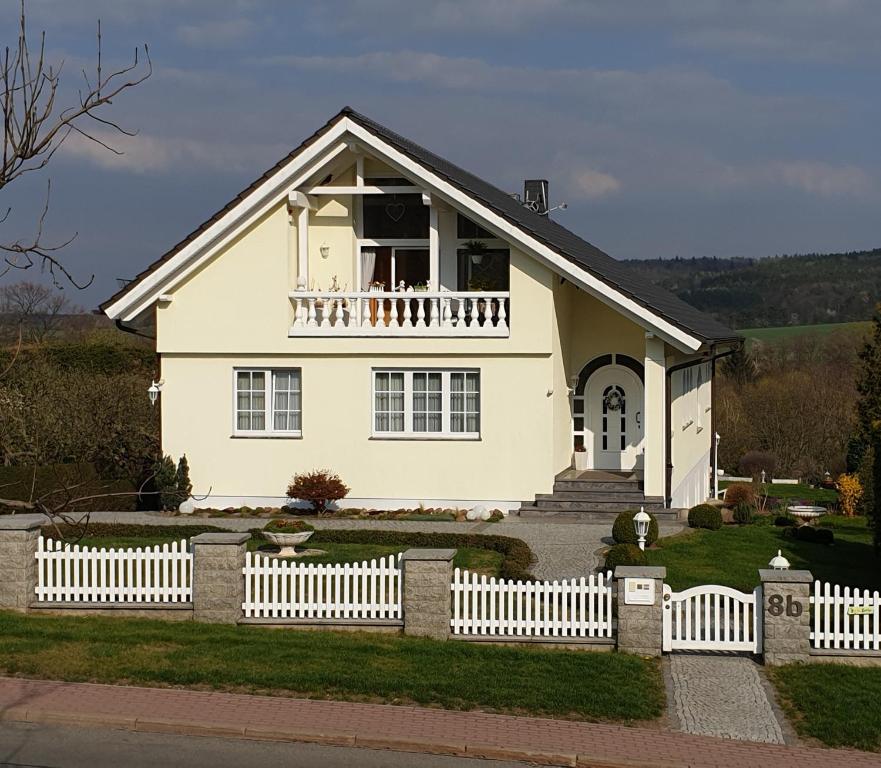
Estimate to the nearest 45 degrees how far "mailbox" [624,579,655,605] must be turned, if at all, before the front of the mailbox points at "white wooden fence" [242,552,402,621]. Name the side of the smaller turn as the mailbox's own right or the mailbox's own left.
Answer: approximately 90° to the mailbox's own right

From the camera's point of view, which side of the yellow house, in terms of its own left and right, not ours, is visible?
front

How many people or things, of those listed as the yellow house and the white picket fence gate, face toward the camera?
2

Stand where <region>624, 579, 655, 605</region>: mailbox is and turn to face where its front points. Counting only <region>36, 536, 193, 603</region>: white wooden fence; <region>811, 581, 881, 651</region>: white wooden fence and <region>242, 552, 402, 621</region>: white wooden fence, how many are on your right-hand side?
2

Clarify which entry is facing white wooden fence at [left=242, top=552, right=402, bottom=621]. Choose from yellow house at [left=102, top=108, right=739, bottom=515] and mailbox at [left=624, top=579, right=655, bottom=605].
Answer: the yellow house

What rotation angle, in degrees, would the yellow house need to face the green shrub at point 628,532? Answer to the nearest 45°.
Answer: approximately 45° to its left

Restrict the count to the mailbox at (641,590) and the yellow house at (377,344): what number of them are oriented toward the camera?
2

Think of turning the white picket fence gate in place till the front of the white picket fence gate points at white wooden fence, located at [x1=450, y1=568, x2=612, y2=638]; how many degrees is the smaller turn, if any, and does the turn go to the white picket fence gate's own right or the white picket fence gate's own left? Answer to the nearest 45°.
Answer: approximately 90° to the white picket fence gate's own right

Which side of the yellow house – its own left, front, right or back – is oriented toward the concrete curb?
front

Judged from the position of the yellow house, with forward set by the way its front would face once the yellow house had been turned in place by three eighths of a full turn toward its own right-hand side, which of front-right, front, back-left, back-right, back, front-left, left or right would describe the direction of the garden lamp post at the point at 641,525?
back

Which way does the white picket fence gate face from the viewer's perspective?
toward the camera

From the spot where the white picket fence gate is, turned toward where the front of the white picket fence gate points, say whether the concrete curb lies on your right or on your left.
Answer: on your right

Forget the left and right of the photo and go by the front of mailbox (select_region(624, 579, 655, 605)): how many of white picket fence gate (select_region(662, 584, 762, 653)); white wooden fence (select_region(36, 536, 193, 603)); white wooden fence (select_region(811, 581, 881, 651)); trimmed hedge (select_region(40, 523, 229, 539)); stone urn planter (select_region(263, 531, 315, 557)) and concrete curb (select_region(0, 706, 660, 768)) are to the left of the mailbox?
2

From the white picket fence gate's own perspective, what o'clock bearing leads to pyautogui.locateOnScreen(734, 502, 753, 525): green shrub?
The green shrub is roughly at 6 o'clock from the white picket fence gate.

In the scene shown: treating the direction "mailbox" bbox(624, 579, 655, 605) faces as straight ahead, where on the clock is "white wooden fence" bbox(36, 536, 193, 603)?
The white wooden fence is roughly at 3 o'clock from the mailbox.

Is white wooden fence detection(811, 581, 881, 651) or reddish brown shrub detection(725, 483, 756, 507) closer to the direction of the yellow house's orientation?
the white wooden fence

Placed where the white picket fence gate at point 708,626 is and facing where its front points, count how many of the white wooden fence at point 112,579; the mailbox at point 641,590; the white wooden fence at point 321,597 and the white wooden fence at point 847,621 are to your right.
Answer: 3

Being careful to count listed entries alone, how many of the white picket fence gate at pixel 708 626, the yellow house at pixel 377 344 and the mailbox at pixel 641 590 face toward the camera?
3
